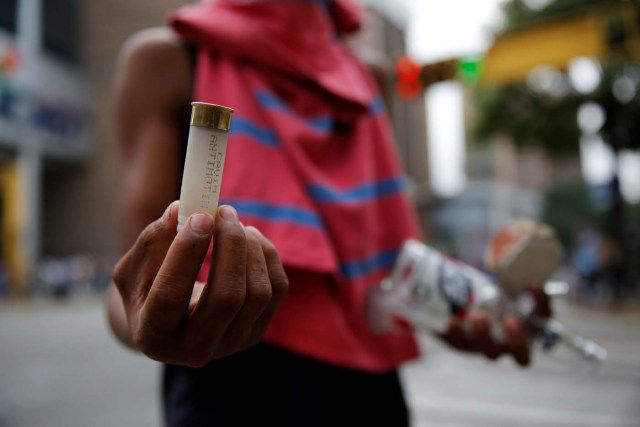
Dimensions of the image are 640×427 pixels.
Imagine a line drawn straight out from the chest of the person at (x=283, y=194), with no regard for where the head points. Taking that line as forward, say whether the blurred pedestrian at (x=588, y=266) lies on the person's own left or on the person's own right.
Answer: on the person's own left

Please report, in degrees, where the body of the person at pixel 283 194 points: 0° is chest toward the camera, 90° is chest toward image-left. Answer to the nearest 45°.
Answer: approximately 315°
